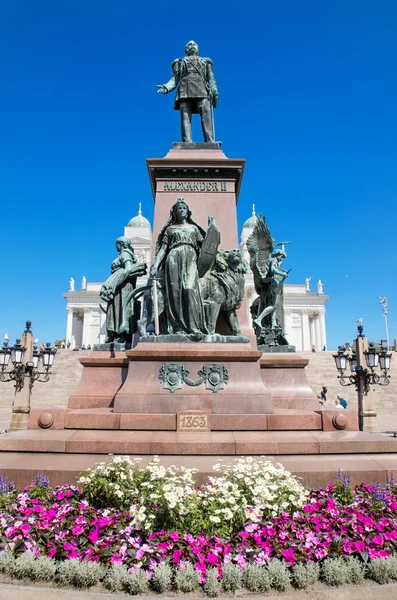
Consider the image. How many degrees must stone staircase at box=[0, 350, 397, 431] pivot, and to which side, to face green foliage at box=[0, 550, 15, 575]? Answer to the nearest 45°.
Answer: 0° — it already faces it

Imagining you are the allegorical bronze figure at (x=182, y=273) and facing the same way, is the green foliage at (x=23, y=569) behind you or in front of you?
in front

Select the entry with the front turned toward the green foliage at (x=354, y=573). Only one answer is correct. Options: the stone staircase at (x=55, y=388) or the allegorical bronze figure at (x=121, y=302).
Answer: the stone staircase

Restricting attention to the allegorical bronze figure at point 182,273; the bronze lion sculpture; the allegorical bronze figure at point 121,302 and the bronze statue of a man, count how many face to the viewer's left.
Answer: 1

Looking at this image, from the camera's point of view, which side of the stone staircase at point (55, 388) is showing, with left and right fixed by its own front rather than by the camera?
front

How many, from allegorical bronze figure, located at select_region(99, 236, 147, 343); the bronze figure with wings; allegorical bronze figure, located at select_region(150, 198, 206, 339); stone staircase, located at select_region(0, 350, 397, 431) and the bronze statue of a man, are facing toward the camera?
3

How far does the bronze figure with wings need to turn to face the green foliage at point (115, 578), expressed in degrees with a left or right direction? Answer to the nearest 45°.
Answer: approximately 90° to its right

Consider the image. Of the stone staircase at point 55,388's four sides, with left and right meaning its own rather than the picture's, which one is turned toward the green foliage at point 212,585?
front

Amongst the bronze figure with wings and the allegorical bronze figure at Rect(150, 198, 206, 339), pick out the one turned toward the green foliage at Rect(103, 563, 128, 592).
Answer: the allegorical bronze figure

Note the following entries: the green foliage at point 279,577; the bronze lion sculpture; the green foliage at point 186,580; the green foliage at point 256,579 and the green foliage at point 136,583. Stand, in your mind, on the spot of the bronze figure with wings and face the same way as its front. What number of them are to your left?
0

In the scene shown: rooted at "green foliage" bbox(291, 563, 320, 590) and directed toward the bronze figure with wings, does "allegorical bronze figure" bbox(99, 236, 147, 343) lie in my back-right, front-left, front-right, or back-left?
front-left

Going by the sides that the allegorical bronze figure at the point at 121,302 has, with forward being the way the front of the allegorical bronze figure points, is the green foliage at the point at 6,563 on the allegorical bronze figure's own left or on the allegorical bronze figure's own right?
on the allegorical bronze figure's own left

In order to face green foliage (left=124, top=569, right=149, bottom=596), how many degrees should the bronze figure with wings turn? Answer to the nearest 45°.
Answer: approximately 90° to its right

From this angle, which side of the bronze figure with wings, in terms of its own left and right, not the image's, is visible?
right

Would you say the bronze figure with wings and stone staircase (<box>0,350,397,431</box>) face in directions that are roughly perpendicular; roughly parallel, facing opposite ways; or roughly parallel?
roughly perpendicular

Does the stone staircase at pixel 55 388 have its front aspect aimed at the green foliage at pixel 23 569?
yes

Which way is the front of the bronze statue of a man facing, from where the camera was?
facing the viewer

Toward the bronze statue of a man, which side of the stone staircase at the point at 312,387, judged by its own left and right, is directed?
front
